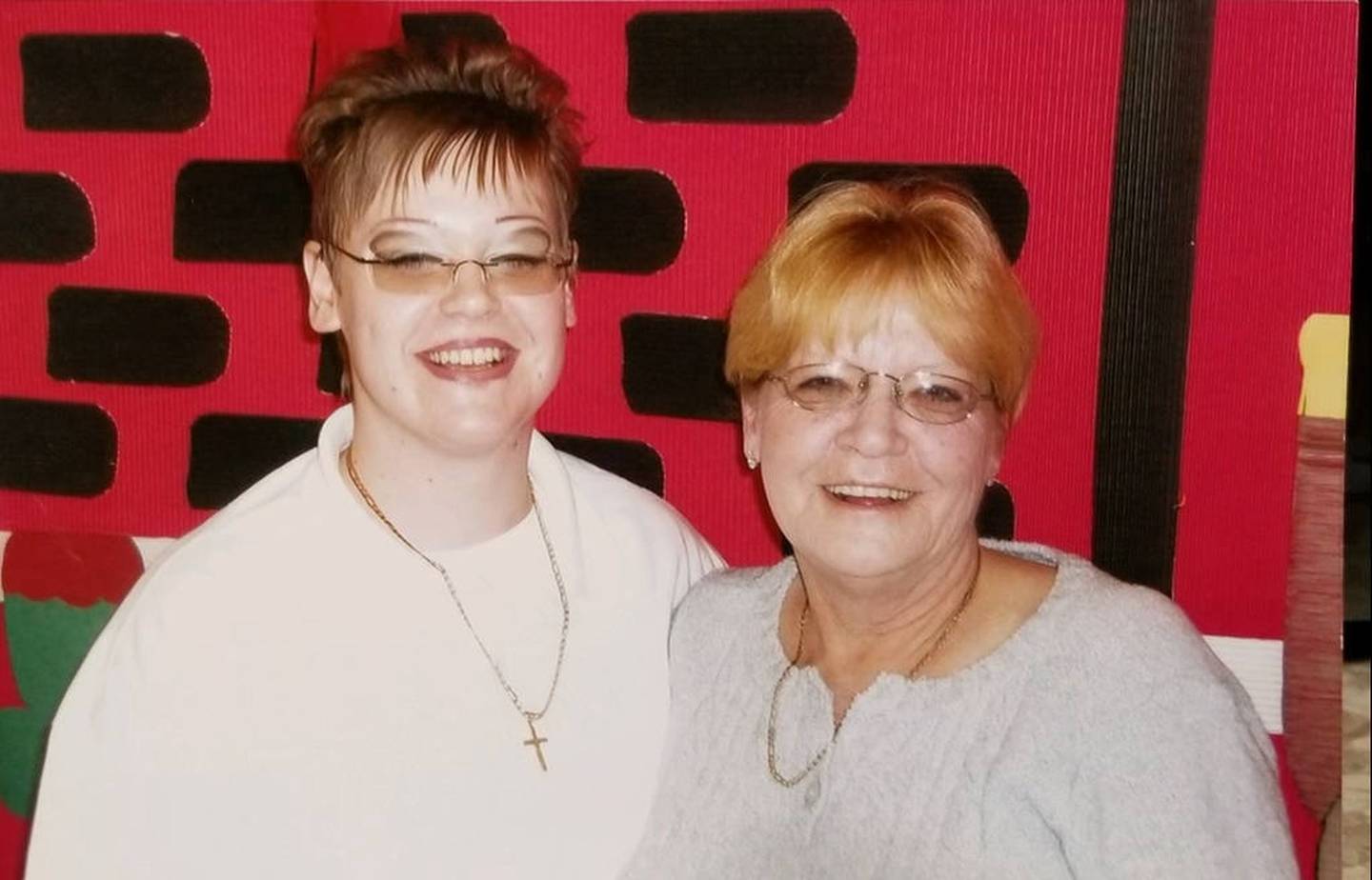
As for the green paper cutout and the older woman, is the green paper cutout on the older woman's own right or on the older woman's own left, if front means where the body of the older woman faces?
on the older woman's own right

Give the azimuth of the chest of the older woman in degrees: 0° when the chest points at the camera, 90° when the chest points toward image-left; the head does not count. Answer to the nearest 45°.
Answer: approximately 45°
